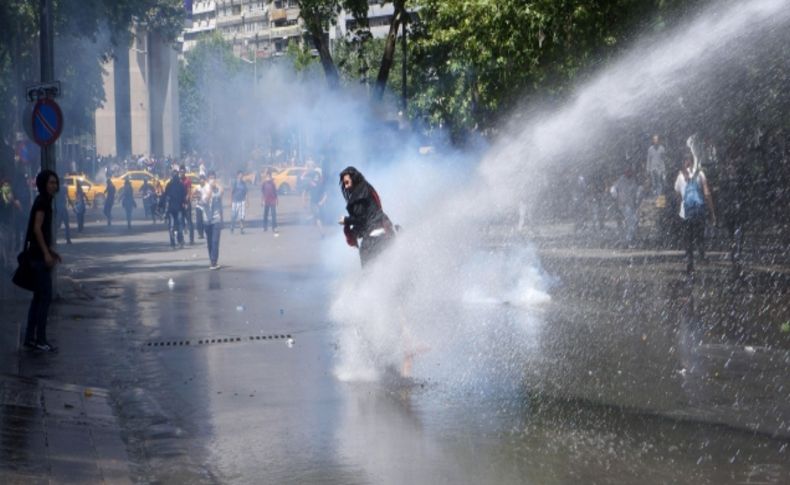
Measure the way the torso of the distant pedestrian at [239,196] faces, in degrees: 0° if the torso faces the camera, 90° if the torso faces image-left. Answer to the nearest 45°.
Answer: approximately 0°

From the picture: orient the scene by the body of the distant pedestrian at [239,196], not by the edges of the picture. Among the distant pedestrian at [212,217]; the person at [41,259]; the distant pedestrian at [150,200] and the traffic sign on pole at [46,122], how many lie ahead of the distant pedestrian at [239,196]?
3

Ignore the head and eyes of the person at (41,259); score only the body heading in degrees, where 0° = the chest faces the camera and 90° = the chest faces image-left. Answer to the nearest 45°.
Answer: approximately 270°

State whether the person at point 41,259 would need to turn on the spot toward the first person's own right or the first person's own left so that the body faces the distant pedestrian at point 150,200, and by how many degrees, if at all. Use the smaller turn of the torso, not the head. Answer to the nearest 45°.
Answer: approximately 90° to the first person's own left

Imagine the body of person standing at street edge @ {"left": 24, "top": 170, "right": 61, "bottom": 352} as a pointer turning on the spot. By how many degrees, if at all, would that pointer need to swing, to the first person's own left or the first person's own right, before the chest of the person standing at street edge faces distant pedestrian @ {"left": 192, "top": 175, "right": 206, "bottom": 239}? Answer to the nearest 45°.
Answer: approximately 90° to the first person's own left
